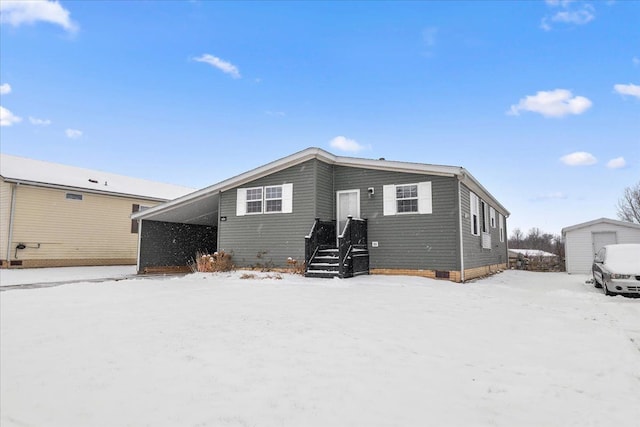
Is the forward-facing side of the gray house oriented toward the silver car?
no

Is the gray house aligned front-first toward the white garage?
no

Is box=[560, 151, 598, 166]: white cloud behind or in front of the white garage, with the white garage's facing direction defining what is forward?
behind

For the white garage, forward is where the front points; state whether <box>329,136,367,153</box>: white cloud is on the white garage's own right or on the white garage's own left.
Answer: on the white garage's own right

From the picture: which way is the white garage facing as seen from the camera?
toward the camera

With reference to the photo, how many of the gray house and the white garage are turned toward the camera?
2

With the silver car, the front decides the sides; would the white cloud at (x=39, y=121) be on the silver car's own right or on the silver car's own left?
on the silver car's own right

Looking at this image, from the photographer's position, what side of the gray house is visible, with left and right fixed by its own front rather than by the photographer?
front

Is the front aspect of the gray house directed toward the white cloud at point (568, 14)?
no

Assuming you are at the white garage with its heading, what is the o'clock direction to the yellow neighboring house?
The yellow neighboring house is roughly at 2 o'clock from the white garage.

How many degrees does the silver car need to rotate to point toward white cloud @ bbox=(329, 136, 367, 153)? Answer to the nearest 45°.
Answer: approximately 180°
